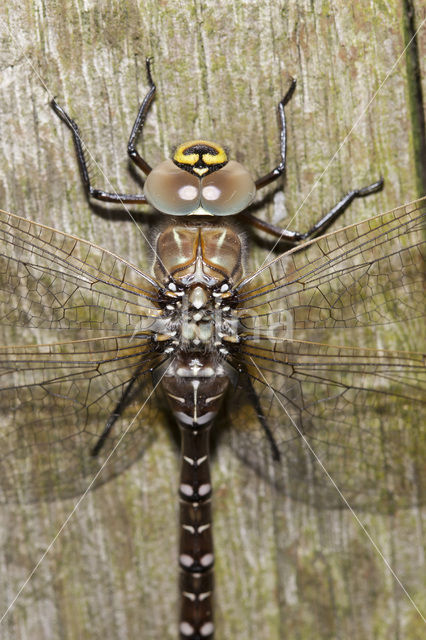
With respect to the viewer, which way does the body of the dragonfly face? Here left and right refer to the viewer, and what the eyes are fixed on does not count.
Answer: facing away from the viewer
